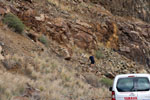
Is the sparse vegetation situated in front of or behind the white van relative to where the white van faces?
in front

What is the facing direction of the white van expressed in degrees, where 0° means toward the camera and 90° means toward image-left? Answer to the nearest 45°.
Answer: approximately 180°

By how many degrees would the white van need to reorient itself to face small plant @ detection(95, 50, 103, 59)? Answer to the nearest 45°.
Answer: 0° — it already faces it

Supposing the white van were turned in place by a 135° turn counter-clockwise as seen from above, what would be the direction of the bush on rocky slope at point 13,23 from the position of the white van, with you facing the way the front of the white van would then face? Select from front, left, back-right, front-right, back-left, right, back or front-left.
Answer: right
